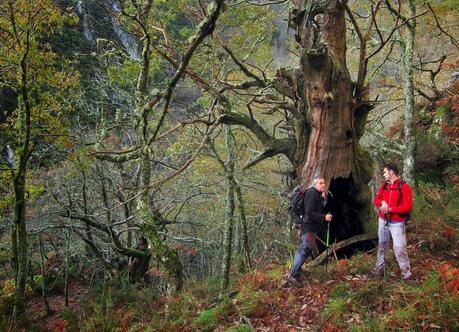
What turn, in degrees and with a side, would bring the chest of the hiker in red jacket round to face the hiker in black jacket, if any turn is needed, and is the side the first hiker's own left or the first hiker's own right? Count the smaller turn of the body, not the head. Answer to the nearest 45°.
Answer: approximately 45° to the first hiker's own right

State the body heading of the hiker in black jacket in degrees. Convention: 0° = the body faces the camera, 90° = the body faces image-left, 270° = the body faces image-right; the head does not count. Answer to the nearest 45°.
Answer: approximately 270°

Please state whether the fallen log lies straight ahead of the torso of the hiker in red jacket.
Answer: no

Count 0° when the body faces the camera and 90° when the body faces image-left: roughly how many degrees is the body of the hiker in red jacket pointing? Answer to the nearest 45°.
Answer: approximately 45°

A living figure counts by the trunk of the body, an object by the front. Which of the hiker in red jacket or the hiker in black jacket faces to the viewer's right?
the hiker in black jacket

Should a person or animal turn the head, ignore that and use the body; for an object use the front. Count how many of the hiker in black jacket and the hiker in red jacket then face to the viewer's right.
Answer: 1

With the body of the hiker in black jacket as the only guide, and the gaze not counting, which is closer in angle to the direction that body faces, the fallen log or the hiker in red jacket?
the hiker in red jacket

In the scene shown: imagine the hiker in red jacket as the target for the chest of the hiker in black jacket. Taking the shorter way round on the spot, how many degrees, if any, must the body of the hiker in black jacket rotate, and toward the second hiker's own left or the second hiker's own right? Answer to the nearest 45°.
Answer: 0° — they already face them

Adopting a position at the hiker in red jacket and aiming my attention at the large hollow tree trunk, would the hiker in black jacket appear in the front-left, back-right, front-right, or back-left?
front-left
